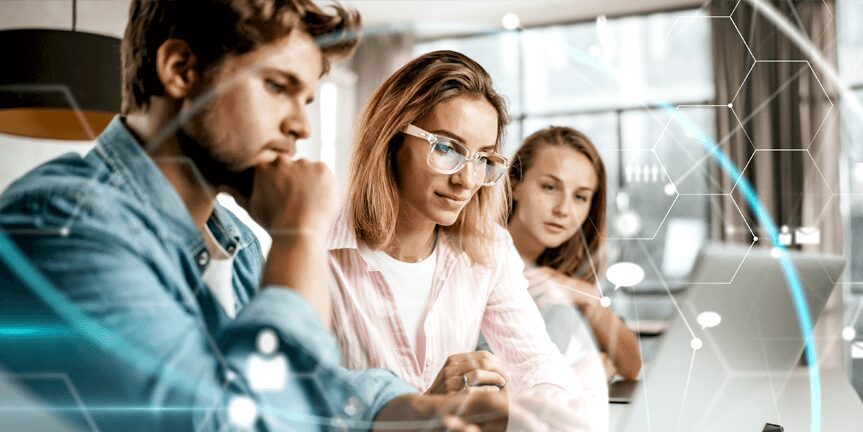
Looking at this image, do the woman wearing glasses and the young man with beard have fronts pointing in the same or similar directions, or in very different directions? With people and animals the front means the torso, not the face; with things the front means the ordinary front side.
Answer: same or similar directions

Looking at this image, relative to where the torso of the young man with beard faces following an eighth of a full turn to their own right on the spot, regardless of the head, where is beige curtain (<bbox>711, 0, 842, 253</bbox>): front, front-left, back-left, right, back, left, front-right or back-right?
left

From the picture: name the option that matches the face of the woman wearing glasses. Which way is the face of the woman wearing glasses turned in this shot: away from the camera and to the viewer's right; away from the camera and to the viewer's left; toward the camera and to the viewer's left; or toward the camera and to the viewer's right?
toward the camera and to the viewer's right

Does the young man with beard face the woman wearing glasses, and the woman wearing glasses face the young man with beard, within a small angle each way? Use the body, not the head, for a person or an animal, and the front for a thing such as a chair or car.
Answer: no

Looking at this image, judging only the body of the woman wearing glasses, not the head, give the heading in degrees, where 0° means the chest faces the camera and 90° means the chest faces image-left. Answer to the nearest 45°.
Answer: approximately 315°

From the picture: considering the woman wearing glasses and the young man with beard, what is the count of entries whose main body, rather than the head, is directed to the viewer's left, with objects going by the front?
0

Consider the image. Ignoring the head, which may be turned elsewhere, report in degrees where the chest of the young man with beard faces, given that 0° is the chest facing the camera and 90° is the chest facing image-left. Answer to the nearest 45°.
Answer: approximately 315°
